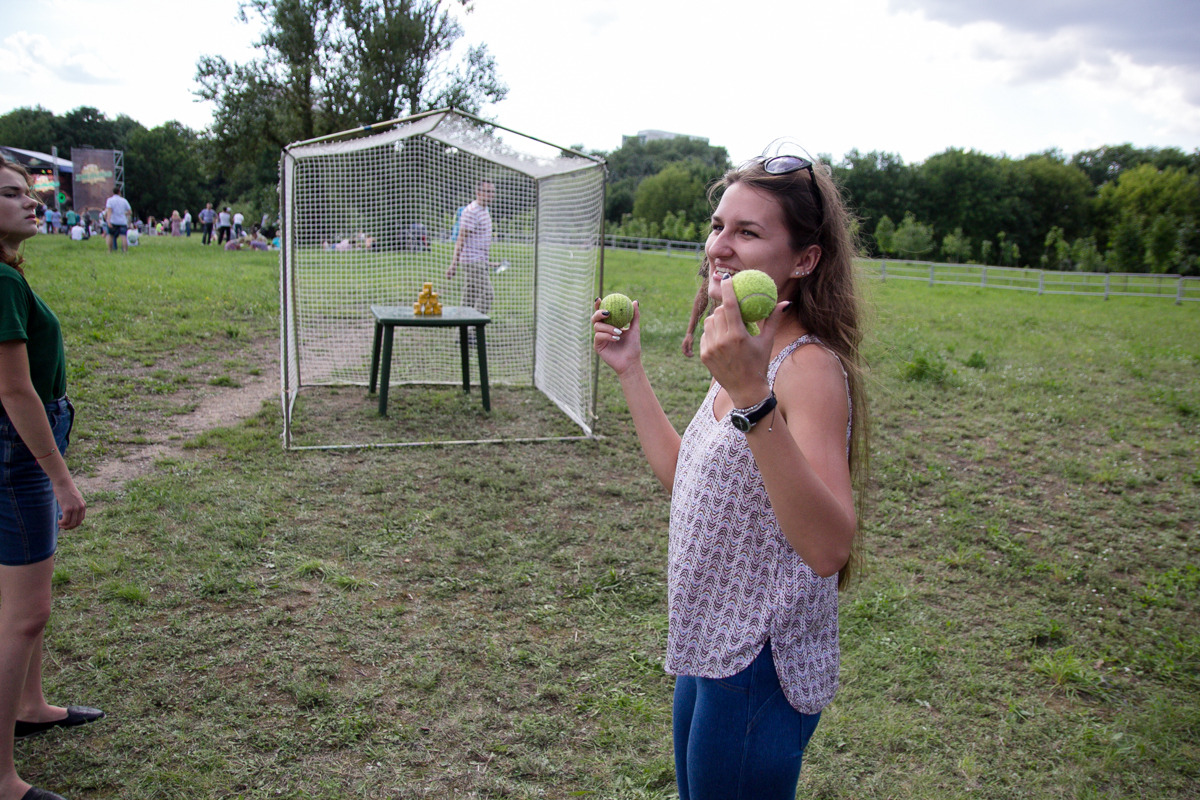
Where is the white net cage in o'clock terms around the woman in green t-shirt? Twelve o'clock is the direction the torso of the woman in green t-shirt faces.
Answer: The white net cage is roughly at 10 o'clock from the woman in green t-shirt.

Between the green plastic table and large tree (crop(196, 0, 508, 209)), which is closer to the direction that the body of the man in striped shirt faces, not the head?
the green plastic table

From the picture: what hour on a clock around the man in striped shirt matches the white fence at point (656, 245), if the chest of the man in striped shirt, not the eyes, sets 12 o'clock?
The white fence is roughly at 8 o'clock from the man in striped shirt.

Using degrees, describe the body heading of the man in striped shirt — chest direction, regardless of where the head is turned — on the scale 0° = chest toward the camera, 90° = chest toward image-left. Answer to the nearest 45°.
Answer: approximately 315°

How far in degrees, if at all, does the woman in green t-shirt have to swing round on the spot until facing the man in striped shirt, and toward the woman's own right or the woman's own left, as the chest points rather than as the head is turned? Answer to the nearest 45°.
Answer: approximately 45° to the woman's own left

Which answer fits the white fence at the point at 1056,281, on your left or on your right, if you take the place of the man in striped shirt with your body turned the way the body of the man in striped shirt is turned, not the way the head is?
on your left

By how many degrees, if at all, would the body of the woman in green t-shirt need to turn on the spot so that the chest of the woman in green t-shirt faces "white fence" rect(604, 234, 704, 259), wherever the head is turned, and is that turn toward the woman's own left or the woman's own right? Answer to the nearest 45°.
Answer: approximately 45° to the woman's own left

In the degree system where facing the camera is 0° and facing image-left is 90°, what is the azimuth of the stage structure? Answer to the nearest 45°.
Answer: approximately 0°

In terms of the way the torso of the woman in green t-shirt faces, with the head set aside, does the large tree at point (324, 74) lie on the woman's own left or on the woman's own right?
on the woman's own left

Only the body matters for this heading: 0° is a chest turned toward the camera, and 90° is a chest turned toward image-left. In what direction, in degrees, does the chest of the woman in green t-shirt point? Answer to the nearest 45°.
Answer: approximately 270°

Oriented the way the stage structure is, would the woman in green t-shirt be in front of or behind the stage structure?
in front

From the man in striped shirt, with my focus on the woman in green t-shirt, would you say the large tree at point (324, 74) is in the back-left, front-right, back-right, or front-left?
back-right
